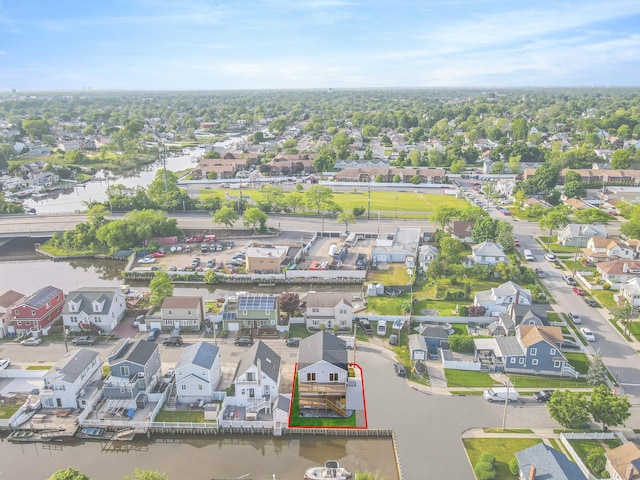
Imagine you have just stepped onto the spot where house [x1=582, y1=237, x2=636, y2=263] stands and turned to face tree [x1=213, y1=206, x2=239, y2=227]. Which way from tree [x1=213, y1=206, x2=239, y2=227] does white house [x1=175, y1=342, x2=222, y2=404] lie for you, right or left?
left

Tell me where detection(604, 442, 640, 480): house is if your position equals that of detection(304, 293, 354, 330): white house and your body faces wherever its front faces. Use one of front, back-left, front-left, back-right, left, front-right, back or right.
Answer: front-left

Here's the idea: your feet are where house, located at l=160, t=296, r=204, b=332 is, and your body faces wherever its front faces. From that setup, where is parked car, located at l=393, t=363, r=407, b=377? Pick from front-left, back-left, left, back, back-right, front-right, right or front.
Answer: front-left

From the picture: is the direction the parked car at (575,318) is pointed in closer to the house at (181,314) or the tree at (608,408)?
the tree

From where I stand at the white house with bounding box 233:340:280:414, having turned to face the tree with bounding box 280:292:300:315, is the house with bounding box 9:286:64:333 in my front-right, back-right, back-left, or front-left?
front-left

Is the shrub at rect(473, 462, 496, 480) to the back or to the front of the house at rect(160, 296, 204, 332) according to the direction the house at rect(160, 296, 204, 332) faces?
to the front

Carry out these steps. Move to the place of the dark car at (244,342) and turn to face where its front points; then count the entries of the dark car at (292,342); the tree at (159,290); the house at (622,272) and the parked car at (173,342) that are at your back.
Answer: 2

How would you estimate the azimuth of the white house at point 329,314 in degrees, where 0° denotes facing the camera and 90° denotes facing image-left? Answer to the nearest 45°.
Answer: approximately 0°

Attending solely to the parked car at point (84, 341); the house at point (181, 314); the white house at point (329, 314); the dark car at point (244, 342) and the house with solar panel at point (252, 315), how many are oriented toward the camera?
3

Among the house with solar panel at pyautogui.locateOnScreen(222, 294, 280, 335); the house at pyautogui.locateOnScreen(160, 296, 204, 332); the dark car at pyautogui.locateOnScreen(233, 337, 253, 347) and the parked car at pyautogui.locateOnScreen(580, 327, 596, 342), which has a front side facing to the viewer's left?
the dark car

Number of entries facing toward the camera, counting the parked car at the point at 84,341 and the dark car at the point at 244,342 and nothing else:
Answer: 0

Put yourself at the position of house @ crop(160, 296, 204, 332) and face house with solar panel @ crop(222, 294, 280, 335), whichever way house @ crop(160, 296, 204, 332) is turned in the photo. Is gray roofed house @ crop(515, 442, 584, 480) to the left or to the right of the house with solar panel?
right

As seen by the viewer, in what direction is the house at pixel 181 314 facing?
toward the camera

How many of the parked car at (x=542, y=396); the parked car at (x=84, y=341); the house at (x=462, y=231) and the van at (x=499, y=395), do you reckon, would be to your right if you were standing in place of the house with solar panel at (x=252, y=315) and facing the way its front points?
1

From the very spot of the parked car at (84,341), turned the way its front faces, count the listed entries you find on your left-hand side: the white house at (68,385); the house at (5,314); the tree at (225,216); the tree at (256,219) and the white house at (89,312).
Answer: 1

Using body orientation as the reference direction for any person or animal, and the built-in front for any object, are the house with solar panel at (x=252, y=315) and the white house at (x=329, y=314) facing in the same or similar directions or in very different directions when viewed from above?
same or similar directions

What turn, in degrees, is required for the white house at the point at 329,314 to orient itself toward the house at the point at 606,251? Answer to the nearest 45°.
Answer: approximately 135° to its left

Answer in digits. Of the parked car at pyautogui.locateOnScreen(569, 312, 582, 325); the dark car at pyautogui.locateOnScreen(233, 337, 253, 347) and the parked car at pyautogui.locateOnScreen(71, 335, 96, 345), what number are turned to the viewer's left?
2

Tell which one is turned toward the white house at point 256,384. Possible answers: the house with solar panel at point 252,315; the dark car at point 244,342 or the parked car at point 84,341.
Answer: the house with solar panel

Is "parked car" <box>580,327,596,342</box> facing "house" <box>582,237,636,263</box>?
no
